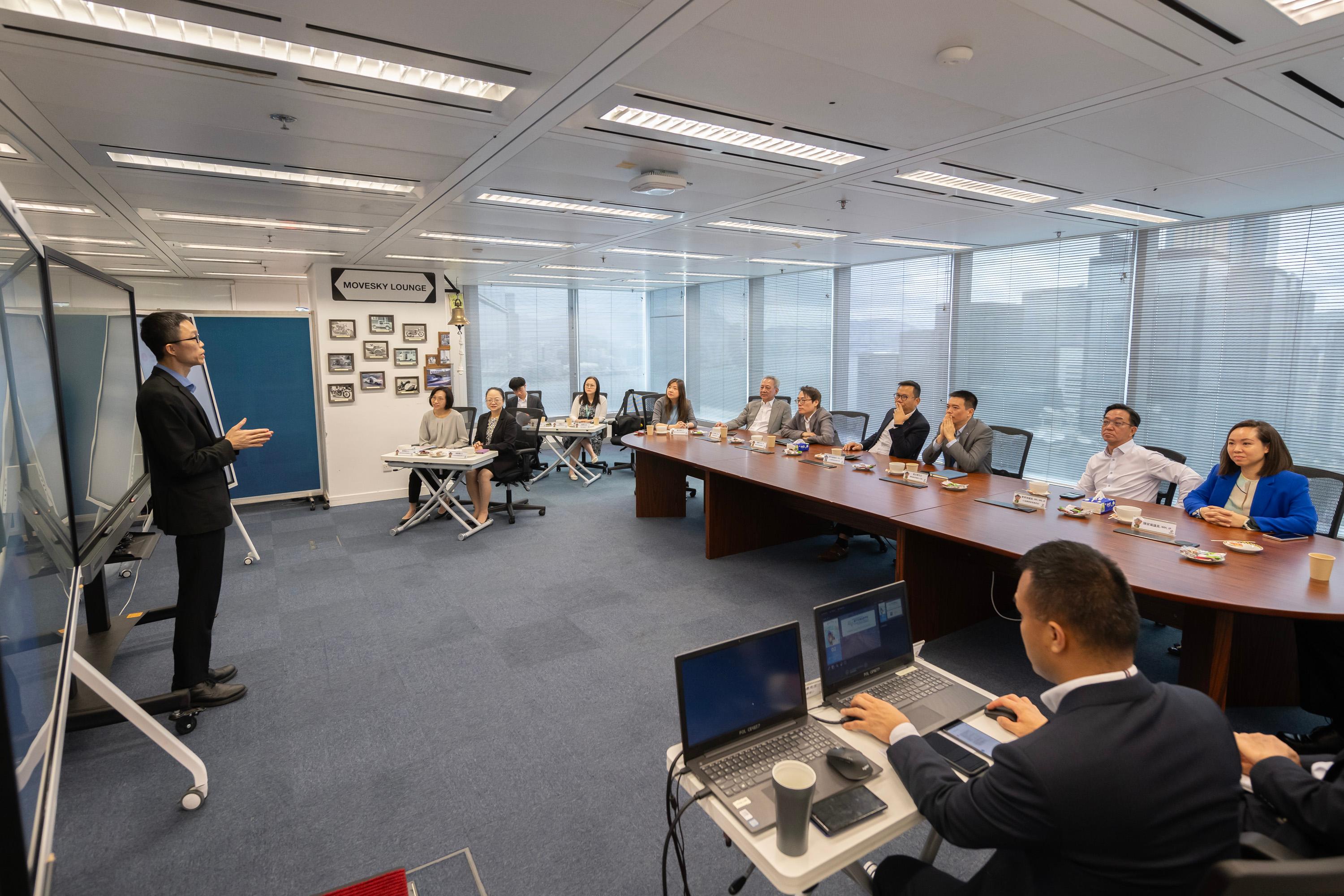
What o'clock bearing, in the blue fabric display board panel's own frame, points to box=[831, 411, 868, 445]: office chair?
The office chair is roughly at 10 o'clock from the blue fabric display board panel.

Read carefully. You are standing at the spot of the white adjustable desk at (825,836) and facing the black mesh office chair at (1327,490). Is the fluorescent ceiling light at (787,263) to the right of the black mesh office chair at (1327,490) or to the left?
left

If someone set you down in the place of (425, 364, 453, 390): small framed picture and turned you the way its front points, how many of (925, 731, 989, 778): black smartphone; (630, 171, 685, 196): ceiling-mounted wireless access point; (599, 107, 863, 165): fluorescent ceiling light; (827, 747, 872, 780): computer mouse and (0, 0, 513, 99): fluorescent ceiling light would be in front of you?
5

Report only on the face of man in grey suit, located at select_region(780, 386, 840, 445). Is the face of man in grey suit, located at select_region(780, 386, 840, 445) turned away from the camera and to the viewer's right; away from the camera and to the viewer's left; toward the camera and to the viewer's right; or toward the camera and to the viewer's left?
toward the camera and to the viewer's left

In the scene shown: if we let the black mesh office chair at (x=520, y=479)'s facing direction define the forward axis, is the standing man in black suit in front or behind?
in front

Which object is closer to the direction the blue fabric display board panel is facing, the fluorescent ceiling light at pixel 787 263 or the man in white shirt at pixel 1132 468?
the man in white shirt

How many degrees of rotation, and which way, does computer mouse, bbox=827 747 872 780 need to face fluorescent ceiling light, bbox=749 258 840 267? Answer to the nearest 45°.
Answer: approximately 45° to its right

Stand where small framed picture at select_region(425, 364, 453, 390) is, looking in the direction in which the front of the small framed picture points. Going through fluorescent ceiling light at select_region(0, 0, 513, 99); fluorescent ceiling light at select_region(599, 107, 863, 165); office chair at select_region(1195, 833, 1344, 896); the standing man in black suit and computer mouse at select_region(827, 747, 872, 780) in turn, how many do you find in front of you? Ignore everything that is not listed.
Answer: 5

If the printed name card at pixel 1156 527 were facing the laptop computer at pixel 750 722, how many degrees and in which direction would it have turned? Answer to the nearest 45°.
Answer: approximately 45° to its left

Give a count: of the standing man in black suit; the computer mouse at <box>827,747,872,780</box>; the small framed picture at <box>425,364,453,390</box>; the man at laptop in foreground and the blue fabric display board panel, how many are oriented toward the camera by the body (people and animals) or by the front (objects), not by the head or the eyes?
2

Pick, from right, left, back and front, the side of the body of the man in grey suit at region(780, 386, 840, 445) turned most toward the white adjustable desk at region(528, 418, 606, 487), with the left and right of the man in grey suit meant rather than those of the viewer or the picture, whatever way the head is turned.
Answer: right

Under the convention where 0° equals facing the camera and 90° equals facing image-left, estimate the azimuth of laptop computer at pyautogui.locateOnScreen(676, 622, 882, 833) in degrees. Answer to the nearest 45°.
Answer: approximately 315°

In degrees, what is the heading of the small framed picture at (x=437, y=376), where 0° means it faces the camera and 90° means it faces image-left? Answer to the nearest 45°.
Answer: approximately 0°

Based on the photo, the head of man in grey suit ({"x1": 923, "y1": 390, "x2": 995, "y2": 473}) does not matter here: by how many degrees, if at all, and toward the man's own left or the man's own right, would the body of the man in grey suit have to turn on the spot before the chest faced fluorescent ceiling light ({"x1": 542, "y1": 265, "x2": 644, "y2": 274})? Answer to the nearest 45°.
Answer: approximately 90° to the man's own right

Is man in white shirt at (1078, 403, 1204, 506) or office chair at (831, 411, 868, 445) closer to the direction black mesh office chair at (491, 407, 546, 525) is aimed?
the man in white shirt

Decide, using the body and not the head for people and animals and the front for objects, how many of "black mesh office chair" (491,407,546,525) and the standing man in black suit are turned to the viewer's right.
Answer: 1
